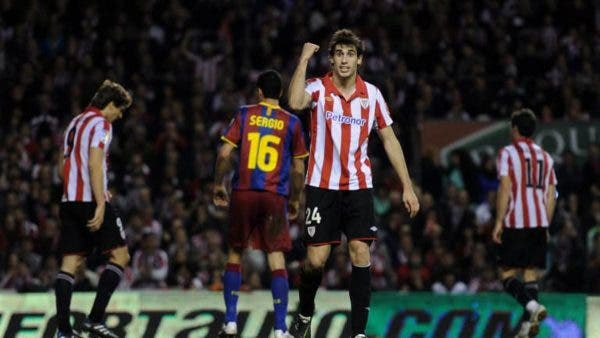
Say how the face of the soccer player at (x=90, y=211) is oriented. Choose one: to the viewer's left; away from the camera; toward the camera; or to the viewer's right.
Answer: to the viewer's right

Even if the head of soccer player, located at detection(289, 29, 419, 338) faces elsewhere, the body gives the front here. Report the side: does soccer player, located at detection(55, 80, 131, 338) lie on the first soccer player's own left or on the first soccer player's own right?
on the first soccer player's own right

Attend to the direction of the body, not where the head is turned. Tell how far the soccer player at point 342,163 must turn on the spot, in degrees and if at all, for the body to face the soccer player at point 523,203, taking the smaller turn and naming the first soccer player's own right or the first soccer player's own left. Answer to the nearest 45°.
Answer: approximately 135° to the first soccer player's own left

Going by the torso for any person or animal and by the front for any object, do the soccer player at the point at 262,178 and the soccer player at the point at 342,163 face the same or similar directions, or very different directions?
very different directions

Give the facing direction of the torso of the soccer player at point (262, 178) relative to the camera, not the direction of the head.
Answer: away from the camera

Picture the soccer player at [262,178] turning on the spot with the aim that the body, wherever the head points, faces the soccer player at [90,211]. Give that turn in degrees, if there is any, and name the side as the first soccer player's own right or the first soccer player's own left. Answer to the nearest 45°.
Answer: approximately 90° to the first soccer player's own left

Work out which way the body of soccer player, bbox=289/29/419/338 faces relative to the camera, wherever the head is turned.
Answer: toward the camera

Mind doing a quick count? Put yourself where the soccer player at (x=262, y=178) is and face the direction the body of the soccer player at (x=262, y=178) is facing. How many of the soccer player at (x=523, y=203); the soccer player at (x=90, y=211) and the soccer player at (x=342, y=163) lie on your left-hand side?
1

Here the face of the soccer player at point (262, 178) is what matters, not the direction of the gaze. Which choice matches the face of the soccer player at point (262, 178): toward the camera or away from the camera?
away from the camera

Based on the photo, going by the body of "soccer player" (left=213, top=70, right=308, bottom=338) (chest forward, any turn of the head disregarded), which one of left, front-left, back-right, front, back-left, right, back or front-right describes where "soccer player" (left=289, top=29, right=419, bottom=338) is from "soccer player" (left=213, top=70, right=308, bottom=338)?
back-right
